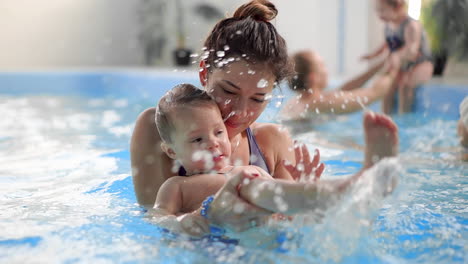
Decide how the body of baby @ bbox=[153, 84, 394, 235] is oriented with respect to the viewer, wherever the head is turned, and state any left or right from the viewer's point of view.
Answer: facing the viewer and to the right of the viewer

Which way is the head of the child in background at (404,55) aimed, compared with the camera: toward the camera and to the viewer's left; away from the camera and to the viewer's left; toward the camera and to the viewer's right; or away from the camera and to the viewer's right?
toward the camera and to the viewer's left

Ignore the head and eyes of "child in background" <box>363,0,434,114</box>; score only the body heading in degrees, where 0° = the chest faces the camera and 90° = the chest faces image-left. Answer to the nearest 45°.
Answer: approximately 45°
